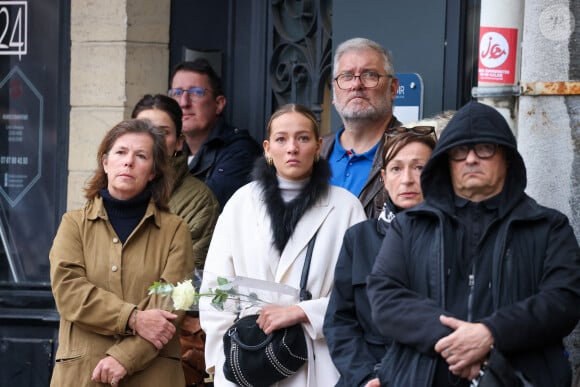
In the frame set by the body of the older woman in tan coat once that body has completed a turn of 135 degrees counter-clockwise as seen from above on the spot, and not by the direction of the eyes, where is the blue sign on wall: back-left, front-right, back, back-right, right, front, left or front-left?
front

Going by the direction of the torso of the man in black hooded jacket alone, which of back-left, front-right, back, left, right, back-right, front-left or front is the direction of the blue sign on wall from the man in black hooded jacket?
back

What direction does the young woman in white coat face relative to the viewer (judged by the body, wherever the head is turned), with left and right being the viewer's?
facing the viewer

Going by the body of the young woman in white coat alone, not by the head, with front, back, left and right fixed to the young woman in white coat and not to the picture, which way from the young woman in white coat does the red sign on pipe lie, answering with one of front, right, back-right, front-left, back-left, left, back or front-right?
left

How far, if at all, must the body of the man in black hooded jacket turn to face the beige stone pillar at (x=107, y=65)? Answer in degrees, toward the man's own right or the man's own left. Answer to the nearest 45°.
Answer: approximately 135° to the man's own right

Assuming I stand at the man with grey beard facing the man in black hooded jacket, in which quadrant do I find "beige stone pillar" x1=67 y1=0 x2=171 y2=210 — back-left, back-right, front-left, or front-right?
back-right

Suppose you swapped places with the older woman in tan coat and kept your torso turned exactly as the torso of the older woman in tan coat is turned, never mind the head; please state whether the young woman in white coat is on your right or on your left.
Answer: on your left

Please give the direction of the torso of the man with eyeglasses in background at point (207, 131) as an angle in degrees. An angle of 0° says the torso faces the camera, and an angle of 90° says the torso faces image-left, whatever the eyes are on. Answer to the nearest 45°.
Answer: approximately 45°

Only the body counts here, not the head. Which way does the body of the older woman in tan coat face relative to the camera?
toward the camera

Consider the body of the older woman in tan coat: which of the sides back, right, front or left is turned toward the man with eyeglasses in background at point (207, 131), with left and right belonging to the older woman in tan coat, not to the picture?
back

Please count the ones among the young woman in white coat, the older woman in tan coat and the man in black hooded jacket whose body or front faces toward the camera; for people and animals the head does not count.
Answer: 3

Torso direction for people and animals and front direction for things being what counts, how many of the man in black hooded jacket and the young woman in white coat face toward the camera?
2
